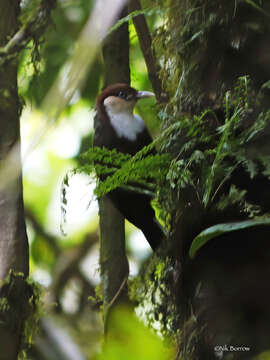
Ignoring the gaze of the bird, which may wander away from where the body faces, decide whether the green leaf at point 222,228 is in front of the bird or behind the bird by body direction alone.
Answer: in front

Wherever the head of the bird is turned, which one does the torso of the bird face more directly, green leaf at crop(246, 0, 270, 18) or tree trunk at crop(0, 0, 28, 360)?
the green leaf

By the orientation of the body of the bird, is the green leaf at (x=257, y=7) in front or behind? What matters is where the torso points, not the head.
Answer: in front

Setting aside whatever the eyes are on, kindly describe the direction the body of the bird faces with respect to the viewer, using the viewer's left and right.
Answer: facing the viewer and to the right of the viewer
